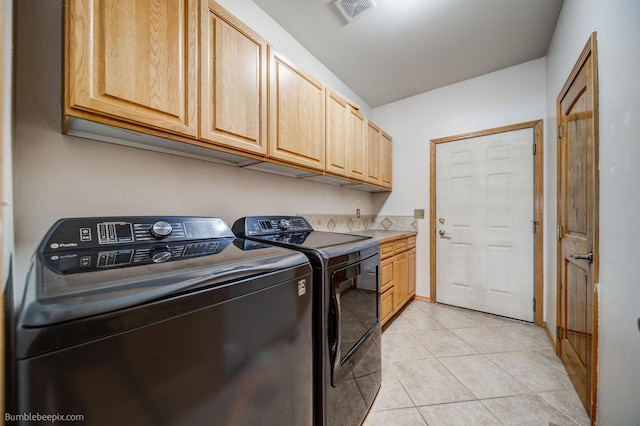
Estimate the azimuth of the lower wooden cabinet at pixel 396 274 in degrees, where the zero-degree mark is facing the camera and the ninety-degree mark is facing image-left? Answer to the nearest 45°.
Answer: approximately 270°

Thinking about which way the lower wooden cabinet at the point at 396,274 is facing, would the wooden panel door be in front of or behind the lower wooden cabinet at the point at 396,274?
in front

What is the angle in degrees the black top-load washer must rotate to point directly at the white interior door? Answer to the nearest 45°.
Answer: approximately 45° to its left

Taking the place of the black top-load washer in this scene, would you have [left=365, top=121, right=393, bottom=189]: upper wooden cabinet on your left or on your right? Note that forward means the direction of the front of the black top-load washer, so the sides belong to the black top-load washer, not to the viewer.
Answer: on your left

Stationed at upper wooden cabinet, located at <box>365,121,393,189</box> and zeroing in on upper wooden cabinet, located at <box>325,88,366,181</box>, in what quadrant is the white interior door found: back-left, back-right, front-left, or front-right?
back-left

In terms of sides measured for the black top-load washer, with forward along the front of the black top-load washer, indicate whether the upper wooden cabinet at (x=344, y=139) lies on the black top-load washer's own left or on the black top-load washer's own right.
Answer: on the black top-load washer's own left

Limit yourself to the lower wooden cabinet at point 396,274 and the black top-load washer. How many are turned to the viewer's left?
0

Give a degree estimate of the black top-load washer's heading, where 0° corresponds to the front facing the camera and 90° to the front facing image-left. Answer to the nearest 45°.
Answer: approximately 315°

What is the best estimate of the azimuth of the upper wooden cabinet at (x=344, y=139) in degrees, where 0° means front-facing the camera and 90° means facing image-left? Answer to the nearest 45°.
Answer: approximately 315°

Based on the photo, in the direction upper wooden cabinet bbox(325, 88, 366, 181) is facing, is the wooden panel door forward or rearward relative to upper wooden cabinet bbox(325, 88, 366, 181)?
forward
